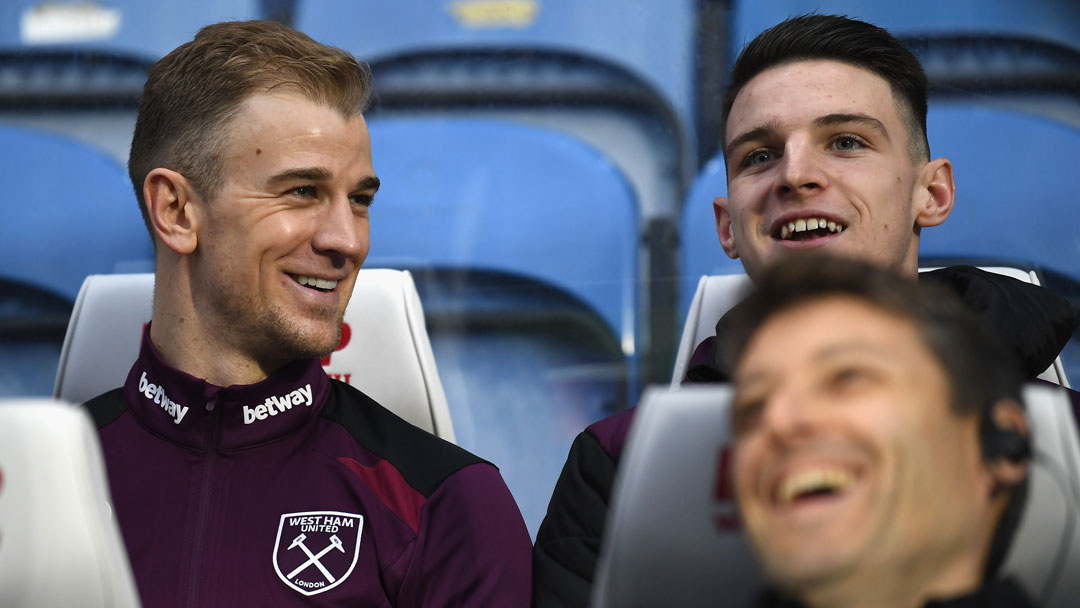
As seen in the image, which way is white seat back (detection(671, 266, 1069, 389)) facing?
toward the camera

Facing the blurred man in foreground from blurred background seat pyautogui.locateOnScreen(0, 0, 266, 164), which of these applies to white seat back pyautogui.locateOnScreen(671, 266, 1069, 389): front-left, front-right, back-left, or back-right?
front-left

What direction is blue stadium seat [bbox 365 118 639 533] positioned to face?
toward the camera

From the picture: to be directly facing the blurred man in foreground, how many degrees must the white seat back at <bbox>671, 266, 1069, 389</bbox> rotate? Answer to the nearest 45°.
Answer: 0° — it already faces them

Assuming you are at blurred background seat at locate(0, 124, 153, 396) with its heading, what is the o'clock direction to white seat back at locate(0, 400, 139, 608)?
The white seat back is roughly at 12 o'clock from the blurred background seat.

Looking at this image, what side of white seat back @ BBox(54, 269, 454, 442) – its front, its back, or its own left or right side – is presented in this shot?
front

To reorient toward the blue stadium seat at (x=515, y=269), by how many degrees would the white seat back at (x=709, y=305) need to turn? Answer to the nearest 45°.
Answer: approximately 135° to its right

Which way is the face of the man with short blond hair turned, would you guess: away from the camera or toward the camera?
toward the camera

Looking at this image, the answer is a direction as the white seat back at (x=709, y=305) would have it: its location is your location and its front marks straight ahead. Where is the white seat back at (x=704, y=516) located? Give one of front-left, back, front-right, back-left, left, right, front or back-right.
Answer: front

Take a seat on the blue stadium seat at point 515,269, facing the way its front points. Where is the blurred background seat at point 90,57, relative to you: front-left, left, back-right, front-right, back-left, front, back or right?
right

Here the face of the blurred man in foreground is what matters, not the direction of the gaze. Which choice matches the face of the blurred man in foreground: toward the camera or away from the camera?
toward the camera

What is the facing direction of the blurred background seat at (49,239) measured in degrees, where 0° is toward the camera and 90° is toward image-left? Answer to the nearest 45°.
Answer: approximately 0°

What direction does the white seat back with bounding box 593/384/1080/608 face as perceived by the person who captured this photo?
facing the viewer

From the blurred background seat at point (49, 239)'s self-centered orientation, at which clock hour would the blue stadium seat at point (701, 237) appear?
The blue stadium seat is roughly at 10 o'clock from the blurred background seat.

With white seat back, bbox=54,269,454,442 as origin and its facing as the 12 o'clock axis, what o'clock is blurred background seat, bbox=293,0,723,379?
The blurred background seat is roughly at 7 o'clock from the white seat back.
